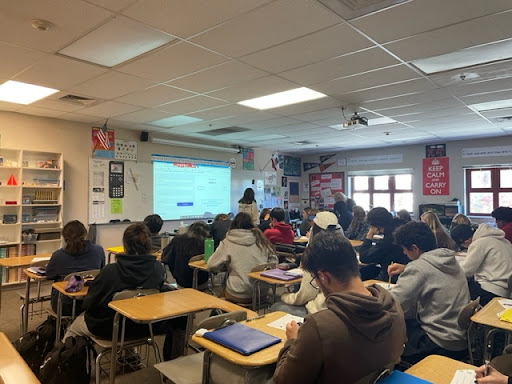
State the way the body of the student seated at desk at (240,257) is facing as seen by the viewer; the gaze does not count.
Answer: away from the camera

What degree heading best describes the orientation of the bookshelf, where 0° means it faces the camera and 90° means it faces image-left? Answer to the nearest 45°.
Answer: approximately 315°

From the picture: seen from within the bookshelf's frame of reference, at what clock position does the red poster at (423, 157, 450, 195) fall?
The red poster is roughly at 11 o'clock from the bookshelf.

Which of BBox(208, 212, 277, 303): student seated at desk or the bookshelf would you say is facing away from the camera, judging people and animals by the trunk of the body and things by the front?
the student seated at desk

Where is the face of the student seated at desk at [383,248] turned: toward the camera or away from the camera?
away from the camera

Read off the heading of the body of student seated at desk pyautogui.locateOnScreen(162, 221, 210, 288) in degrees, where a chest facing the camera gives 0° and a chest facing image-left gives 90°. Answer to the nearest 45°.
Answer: approximately 225°

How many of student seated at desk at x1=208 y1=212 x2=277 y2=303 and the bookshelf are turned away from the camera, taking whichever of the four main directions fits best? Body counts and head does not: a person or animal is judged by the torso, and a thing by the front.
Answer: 1

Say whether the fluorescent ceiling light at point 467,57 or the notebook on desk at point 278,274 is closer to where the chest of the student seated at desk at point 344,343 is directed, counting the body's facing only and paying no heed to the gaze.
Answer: the notebook on desk

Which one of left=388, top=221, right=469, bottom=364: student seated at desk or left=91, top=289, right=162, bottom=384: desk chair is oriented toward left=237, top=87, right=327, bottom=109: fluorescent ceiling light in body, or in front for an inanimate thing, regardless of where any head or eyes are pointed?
the student seated at desk

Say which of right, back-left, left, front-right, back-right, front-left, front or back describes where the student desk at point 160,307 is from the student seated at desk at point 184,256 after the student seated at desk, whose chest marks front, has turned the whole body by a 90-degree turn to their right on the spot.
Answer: front-right

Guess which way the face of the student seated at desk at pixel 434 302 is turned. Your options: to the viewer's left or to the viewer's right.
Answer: to the viewer's left

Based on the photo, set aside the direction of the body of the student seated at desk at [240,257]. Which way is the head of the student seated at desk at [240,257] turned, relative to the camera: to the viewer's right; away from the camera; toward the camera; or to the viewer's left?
away from the camera

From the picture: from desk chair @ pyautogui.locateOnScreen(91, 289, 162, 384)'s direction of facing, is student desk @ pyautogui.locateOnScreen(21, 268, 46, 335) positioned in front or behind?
in front

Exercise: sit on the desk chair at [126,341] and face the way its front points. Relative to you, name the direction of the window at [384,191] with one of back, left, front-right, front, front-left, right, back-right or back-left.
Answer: right

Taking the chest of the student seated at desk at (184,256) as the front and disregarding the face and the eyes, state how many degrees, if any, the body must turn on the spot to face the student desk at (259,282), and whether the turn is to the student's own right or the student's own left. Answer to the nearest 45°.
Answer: approximately 90° to the student's own right
